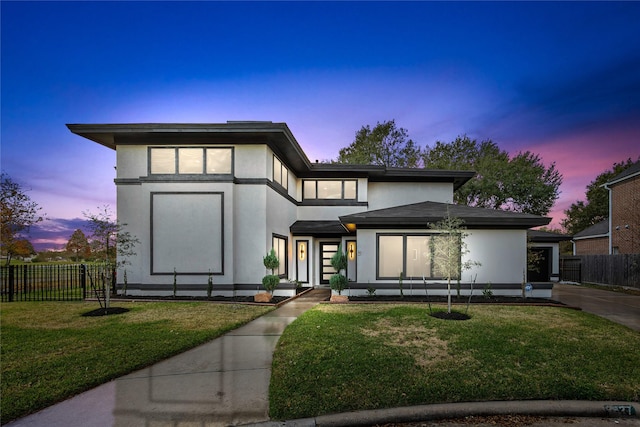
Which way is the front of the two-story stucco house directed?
toward the camera

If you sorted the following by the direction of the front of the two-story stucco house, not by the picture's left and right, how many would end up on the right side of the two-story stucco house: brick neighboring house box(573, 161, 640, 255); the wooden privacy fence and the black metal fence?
1

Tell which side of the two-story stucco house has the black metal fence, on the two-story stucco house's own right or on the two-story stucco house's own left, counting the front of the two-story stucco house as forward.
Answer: on the two-story stucco house's own right

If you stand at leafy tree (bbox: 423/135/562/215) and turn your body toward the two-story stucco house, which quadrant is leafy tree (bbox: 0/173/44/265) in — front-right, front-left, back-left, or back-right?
front-right

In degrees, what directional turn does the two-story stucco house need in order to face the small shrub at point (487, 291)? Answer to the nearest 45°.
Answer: approximately 90° to its left

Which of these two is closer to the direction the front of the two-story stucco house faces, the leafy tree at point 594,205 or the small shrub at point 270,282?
the small shrub

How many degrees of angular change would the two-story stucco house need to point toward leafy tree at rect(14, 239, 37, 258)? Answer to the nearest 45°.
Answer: approximately 135° to its right
